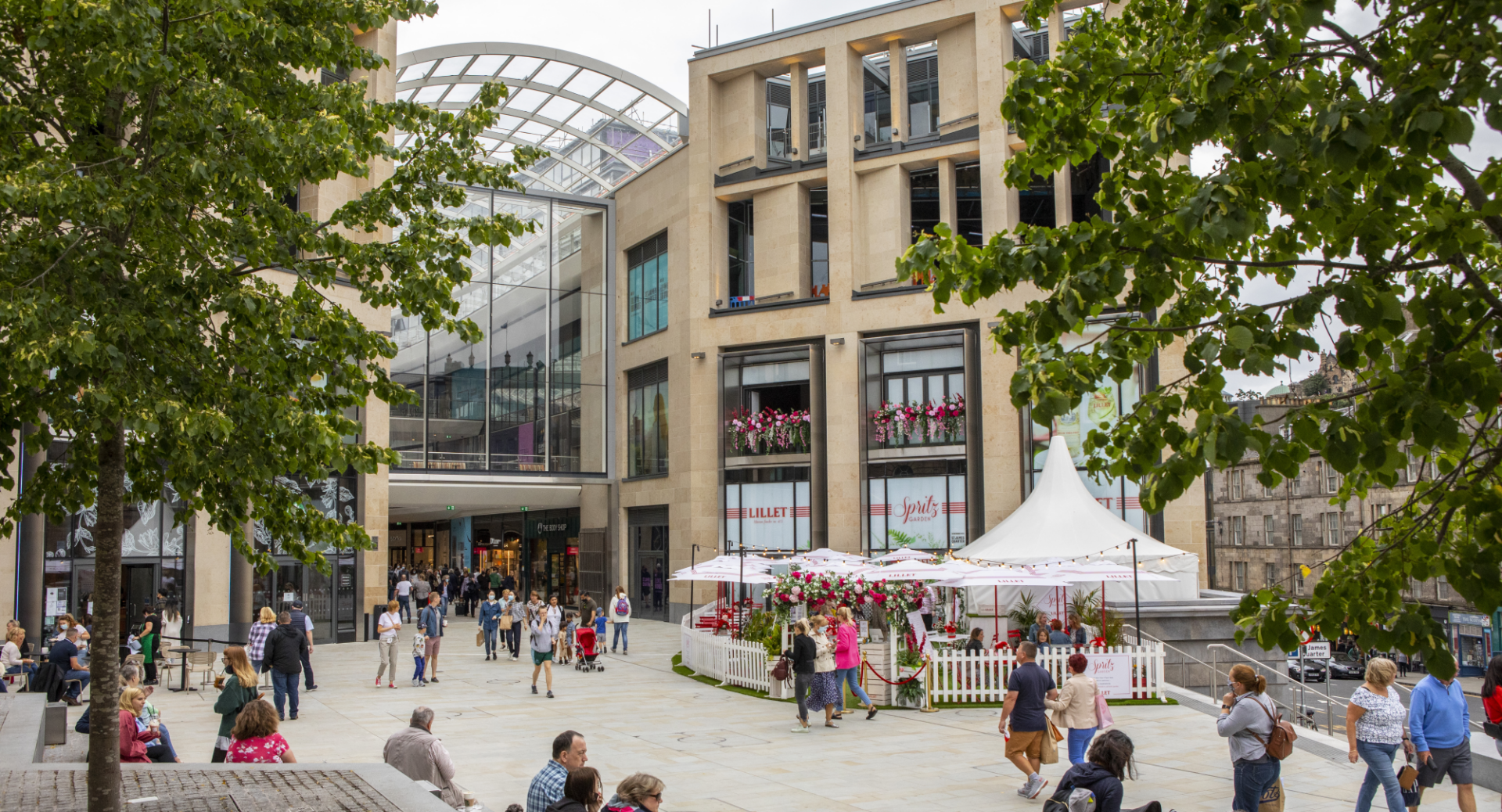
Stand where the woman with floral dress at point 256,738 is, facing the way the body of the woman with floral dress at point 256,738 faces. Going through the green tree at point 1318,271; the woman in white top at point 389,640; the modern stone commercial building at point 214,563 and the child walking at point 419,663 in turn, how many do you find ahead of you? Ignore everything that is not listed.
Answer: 3

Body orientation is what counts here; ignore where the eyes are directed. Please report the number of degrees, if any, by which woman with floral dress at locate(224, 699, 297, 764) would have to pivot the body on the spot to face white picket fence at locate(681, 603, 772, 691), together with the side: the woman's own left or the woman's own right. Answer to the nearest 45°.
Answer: approximately 45° to the woman's own right

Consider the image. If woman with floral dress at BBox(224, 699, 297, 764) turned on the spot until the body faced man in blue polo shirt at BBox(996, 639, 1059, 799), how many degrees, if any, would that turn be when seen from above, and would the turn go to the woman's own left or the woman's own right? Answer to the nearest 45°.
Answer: approximately 90° to the woman's own right

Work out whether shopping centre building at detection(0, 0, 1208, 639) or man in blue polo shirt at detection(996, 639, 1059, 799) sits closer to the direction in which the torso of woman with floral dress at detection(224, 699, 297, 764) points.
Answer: the shopping centre building

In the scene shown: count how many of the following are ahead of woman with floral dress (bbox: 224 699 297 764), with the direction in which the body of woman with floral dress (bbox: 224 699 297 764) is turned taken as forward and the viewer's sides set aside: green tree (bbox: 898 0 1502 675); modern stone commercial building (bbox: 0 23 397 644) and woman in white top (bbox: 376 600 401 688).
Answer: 2

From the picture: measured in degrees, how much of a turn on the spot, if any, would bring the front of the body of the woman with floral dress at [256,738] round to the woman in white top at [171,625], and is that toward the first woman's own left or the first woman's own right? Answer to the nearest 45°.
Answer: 0° — they already face them

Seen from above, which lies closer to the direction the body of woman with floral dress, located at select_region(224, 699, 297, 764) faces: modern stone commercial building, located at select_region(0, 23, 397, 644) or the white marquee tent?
the modern stone commercial building

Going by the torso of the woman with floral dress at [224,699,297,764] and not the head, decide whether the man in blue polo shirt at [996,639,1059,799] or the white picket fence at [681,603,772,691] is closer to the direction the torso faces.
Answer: the white picket fence

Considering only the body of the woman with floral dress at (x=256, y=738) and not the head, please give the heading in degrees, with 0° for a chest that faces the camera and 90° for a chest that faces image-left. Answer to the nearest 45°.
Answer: approximately 180°

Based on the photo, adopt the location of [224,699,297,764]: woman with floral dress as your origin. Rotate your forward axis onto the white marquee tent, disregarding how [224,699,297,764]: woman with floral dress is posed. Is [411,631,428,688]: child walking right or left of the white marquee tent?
left

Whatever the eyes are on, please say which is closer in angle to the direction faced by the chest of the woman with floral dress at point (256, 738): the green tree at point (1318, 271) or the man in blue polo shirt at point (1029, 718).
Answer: the man in blue polo shirt
